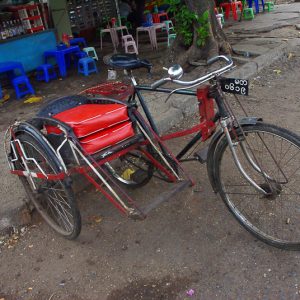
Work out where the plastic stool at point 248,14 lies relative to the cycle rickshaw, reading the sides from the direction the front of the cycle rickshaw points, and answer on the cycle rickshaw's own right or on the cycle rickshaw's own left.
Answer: on the cycle rickshaw's own left

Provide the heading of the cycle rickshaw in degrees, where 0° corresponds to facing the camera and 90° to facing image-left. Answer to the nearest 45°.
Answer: approximately 315°

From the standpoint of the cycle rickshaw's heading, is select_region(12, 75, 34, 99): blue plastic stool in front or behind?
behind

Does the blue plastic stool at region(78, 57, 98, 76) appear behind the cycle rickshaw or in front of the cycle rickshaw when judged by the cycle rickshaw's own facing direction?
behind

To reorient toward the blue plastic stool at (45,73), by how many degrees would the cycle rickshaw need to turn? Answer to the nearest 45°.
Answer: approximately 135° to its left
